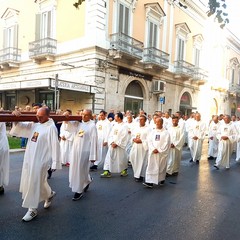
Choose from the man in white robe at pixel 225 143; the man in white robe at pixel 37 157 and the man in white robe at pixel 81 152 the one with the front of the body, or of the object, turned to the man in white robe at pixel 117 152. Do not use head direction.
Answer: the man in white robe at pixel 225 143

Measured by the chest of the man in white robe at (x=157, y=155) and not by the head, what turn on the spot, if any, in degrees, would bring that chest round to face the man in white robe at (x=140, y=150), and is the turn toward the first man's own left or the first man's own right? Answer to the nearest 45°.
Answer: approximately 90° to the first man's own right

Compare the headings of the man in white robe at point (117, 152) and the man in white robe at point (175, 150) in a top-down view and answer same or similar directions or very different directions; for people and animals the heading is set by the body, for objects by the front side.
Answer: same or similar directions

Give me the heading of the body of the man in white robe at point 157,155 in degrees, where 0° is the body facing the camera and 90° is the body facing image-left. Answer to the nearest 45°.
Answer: approximately 45°

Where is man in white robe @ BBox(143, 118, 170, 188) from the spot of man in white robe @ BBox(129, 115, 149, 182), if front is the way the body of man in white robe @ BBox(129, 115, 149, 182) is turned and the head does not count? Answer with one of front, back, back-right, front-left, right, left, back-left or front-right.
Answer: left

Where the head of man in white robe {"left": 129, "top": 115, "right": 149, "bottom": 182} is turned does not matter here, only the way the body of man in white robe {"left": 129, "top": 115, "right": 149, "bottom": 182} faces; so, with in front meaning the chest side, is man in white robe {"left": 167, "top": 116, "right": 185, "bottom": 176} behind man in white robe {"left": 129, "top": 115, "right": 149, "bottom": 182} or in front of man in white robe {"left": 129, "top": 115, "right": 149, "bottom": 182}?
behind

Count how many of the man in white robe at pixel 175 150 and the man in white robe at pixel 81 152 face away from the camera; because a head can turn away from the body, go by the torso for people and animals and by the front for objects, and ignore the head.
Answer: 0

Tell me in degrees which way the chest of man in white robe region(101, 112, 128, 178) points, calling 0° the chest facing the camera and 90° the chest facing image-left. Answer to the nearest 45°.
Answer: approximately 45°

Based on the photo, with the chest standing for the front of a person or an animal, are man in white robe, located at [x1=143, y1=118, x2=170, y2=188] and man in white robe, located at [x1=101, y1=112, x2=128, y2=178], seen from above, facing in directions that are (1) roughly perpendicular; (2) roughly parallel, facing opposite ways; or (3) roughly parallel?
roughly parallel

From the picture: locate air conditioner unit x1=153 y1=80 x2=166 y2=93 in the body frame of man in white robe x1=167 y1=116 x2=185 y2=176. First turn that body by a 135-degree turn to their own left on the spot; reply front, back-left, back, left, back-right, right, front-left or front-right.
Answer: left

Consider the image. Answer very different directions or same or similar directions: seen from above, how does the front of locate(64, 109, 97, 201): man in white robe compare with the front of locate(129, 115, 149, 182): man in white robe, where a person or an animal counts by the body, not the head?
same or similar directions

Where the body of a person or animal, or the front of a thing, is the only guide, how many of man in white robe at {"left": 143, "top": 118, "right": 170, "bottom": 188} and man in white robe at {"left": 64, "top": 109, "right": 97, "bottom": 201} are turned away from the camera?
0

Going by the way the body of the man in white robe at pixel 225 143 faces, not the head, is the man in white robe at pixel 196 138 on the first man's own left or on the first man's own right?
on the first man's own right
